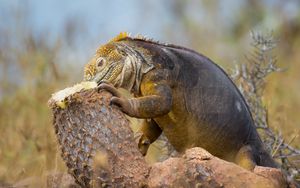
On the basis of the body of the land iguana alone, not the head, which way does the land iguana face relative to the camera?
to the viewer's left
